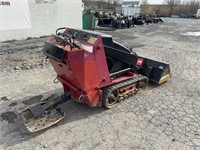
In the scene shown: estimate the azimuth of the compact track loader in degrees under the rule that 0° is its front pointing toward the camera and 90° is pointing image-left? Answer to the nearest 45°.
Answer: approximately 225°

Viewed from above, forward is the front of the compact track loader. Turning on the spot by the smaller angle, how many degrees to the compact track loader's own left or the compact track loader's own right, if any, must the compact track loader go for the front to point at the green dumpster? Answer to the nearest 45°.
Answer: approximately 45° to the compact track loader's own left
